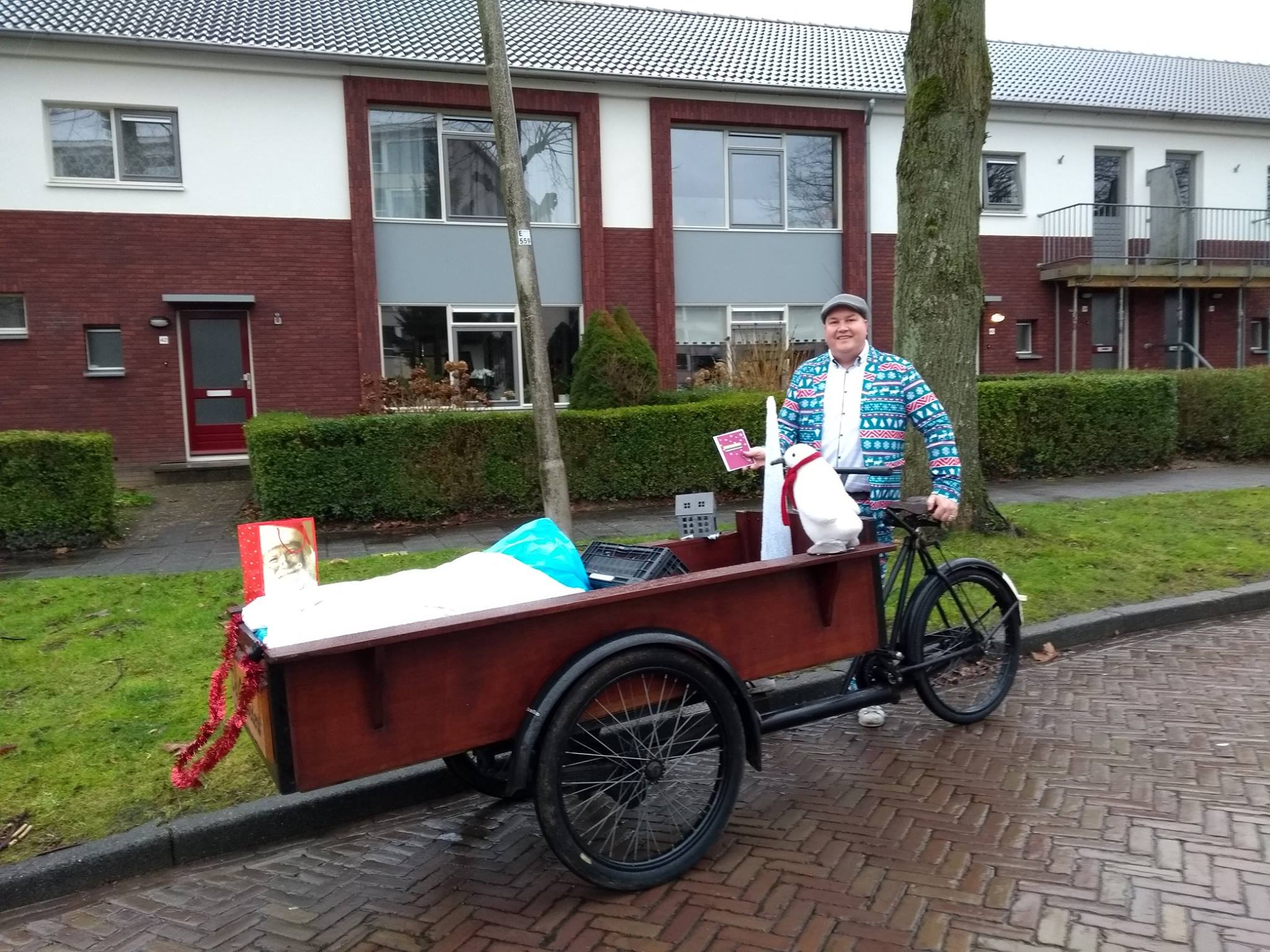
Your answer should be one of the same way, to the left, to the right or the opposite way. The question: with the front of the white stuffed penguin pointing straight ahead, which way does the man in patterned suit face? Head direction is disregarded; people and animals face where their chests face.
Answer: to the left

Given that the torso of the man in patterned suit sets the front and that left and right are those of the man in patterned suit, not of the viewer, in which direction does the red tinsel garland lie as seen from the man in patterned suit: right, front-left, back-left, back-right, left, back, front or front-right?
front-right

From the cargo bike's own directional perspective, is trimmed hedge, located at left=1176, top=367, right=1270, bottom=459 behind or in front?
behind

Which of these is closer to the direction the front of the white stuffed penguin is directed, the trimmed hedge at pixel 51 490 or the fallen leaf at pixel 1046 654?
the trimmed hedge

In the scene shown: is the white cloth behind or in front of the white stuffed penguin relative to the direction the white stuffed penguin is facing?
in front

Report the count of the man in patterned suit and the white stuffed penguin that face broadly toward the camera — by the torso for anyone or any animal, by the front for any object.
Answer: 1

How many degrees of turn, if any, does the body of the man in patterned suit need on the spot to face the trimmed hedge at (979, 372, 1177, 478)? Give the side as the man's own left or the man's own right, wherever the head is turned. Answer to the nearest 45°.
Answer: approximately 180°

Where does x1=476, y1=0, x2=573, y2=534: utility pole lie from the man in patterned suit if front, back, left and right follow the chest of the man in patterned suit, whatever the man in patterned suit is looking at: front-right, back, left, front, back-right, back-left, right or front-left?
back-right

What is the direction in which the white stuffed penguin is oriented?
to the viewer's left

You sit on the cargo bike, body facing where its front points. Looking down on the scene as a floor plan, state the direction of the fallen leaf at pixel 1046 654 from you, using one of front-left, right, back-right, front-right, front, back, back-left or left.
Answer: back

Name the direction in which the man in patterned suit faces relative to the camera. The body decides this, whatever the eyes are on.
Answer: toward the camera

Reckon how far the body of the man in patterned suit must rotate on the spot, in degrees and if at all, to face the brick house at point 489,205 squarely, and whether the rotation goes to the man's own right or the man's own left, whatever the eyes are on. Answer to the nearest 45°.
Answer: approximately 135° to the man's own right
